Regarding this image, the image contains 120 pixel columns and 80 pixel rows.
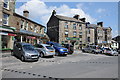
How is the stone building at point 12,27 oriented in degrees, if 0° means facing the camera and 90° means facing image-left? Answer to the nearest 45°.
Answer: approximately 315°

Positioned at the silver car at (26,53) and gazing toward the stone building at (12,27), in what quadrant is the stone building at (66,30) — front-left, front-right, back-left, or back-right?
front-right

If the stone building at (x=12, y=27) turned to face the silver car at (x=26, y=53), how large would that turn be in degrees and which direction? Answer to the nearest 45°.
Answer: approximately 45° to its right

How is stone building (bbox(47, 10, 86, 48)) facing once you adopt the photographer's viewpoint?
facing the viewer and to the right of the viewer

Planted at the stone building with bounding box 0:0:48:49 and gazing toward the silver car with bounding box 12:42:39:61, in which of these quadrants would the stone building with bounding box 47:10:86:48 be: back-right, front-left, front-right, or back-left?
back-left

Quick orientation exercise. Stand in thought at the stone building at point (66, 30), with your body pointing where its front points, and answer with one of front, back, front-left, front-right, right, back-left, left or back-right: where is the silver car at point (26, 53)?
front-right

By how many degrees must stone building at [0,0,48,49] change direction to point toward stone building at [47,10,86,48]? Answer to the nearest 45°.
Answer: approximately 90° to its left
